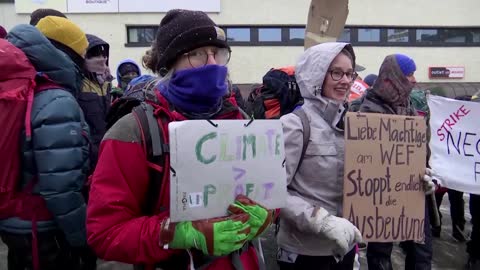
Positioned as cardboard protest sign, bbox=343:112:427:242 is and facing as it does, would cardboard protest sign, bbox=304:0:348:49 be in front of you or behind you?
behind

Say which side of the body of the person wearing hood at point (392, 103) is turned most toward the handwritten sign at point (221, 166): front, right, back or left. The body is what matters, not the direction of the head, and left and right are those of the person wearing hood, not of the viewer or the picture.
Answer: right

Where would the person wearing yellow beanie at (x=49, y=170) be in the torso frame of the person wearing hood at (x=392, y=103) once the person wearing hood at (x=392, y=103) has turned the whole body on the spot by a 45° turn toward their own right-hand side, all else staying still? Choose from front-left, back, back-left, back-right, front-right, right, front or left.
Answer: right

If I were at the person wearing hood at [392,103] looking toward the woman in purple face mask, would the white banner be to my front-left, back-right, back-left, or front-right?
back-left

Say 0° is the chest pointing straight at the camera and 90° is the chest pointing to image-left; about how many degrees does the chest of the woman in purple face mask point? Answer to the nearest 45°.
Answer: approximately 315°
